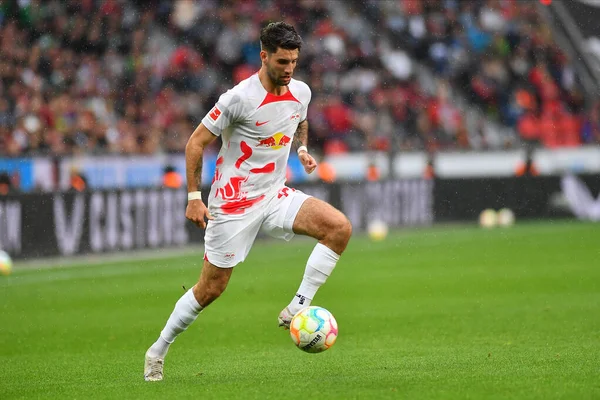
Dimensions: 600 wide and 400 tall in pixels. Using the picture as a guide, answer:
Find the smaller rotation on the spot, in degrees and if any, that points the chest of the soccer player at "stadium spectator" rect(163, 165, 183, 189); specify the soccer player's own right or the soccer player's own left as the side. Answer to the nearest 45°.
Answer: approximately 135° to the soccer player's own left

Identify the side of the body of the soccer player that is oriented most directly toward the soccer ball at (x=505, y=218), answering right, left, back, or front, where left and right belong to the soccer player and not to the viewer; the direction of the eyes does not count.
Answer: left

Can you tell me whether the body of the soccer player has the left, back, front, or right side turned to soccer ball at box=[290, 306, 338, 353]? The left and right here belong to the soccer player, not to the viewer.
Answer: front

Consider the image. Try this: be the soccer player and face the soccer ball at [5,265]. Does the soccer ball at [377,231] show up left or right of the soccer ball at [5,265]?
right

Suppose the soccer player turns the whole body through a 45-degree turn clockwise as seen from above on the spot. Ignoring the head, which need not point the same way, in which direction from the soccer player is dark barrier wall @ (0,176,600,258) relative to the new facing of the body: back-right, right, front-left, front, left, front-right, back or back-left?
back

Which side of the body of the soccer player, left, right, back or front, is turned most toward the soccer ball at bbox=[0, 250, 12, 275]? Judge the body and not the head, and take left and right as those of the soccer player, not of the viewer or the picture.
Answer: back

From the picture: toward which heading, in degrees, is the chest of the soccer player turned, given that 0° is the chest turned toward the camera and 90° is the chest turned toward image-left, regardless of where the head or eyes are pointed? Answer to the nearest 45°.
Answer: approximately 315°

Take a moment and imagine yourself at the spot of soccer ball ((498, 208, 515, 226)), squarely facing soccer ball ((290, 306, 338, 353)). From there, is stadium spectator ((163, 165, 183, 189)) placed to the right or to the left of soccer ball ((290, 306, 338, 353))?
right
